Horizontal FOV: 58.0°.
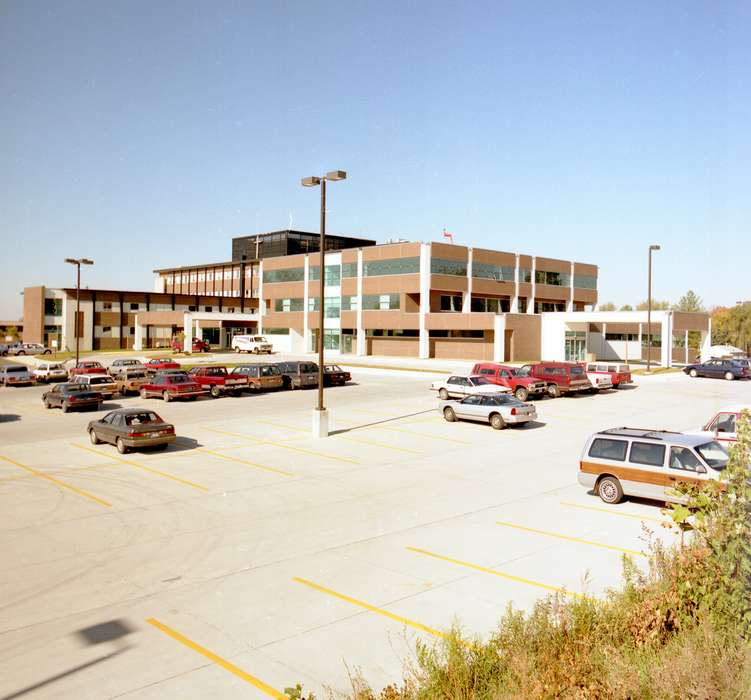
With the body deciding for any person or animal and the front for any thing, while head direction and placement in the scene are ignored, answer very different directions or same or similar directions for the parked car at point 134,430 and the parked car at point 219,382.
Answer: same or similar directions

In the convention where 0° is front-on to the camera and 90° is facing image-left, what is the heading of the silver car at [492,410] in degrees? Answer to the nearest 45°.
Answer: approximately 135°

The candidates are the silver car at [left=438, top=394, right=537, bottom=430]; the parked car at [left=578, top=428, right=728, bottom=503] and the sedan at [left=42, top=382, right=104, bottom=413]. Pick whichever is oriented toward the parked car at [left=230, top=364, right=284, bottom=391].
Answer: the silver car

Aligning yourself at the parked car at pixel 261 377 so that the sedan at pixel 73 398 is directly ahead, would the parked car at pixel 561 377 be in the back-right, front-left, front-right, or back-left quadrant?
back-left

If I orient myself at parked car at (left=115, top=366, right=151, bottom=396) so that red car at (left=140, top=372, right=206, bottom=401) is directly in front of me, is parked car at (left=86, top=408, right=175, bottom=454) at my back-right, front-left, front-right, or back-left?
front-right

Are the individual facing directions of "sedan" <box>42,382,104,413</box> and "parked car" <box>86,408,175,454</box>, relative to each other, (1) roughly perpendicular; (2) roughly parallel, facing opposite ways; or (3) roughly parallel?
roughly parallel
